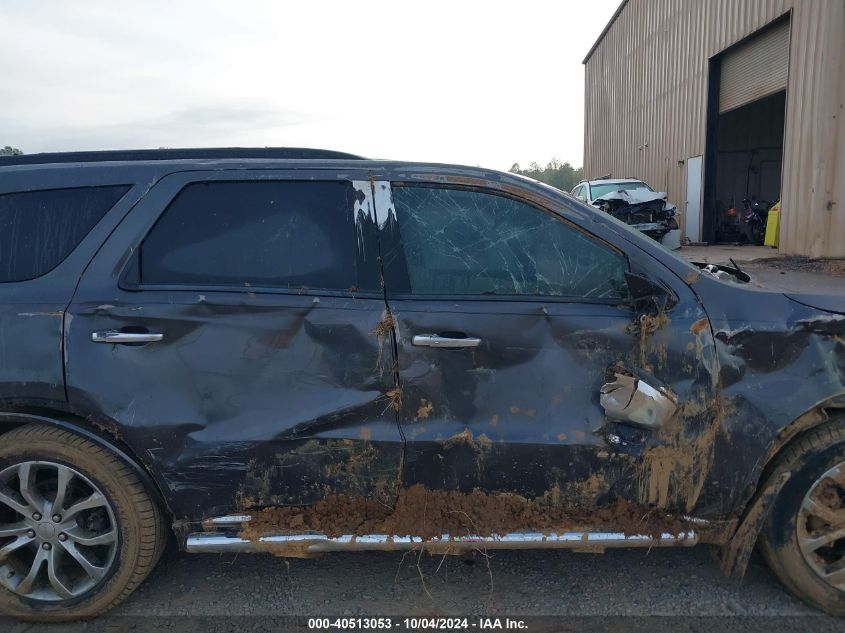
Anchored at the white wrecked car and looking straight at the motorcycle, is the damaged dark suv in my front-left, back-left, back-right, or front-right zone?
back-right

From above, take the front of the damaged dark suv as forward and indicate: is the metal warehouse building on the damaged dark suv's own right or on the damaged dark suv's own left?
on the damaged dark suv's own left

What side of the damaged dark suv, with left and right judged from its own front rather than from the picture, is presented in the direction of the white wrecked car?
left

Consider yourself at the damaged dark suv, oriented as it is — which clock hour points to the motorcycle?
The motorcycle is roughly at 10 o'clock from the damaged dark suv.

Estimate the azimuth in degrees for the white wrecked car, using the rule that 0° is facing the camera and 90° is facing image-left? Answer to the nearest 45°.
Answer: approximately 315°

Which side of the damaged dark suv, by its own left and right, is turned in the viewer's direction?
right

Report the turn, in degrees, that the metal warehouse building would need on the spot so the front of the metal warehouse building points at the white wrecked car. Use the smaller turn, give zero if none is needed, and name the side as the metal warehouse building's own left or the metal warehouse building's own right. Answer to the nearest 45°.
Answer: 0° — it already faces it

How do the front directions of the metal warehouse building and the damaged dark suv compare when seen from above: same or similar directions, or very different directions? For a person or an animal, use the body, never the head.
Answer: very different directions

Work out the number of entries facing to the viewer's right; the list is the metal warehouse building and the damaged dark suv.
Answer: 1
